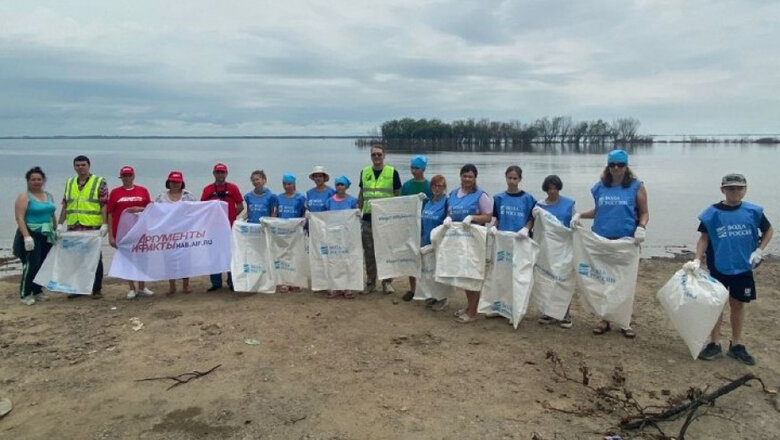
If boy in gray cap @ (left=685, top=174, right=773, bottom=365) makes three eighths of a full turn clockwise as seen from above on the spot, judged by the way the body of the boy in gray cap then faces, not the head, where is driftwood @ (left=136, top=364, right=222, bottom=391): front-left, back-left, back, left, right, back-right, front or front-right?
left

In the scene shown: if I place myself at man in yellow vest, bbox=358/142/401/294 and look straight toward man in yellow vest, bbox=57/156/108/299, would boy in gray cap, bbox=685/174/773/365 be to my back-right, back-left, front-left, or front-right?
back-left

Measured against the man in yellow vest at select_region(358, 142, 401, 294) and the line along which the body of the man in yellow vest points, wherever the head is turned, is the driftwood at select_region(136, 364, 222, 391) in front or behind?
in front

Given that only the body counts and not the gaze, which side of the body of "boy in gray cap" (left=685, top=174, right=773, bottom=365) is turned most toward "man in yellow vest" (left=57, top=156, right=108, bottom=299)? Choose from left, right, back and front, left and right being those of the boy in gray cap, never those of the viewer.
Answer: right

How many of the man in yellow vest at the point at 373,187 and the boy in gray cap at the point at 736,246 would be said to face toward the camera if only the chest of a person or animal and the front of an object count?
2

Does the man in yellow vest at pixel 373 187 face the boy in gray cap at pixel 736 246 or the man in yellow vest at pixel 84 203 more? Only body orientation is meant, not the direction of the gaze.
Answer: the boy in gray cap

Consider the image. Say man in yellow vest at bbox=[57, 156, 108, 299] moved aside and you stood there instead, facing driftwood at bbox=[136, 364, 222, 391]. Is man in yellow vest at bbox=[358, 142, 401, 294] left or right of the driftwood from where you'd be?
left

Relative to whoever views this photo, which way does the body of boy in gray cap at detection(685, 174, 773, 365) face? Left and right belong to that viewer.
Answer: facing the viewer

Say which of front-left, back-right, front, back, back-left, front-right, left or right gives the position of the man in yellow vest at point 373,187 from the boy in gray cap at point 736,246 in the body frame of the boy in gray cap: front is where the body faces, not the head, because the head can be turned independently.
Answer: right

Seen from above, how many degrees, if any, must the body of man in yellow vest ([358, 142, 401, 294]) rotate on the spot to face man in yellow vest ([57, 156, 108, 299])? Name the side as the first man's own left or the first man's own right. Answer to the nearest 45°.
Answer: approximately 90° to the first man's own right
